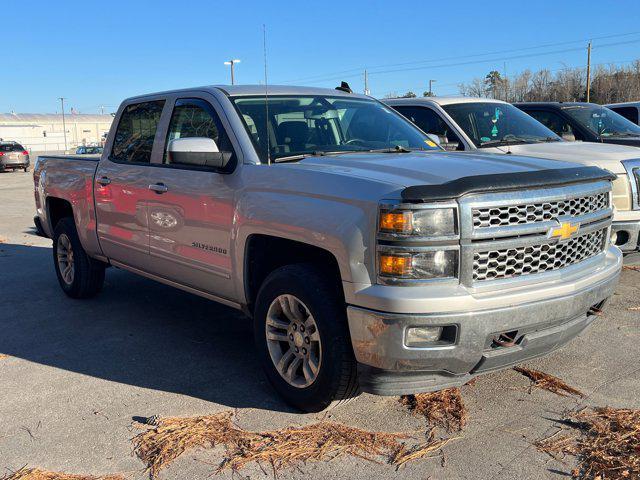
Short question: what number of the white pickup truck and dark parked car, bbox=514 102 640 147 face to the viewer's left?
0

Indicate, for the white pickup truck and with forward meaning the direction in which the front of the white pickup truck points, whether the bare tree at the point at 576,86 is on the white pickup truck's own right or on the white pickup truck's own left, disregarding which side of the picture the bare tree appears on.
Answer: on the white pickup truck's own left

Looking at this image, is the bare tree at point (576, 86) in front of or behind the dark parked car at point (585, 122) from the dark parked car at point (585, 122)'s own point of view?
behind

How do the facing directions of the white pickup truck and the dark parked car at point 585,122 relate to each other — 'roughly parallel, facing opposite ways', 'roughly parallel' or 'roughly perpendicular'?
roughly parallel

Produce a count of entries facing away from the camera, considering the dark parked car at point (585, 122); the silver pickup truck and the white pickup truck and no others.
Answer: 0

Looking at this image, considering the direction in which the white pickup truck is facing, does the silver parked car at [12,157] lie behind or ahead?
behind

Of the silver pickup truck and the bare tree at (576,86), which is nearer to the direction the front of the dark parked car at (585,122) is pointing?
the silver pickup truck

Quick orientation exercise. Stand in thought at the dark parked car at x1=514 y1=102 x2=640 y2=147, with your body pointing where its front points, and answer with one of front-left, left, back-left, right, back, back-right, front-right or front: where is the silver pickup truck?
front-right

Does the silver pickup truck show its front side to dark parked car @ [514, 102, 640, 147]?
no

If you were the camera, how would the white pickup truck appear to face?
facing the viewer and to the right of the viewer

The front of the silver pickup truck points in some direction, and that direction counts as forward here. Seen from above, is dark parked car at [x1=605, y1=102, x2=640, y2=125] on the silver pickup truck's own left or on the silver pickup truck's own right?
on the silver pickup truck's own left

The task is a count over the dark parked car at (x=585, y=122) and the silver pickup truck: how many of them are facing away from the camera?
0

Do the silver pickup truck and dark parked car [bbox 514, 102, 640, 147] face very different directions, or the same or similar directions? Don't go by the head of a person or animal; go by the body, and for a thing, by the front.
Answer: same or similar directions

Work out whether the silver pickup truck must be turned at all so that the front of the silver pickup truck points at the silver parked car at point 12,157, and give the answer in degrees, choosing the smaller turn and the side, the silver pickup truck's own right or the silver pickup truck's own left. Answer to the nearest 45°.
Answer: approximately 180°
